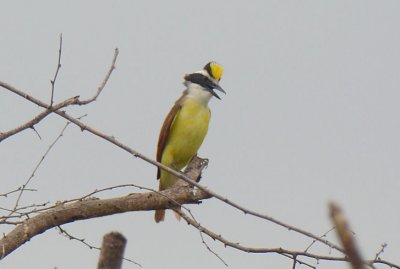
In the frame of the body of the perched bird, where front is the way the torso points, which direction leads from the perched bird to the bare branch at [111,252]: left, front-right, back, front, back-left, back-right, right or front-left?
front-right

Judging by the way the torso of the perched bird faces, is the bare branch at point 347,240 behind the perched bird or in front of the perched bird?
in front

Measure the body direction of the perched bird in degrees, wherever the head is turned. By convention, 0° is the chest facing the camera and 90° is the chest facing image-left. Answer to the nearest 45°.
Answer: approximately 315°

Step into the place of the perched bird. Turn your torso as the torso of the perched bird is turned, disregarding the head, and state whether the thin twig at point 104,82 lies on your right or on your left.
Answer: on your right

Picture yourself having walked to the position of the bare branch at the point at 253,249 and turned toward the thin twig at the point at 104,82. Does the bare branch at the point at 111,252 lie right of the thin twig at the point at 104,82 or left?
left
